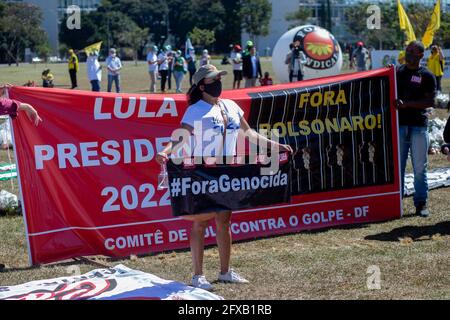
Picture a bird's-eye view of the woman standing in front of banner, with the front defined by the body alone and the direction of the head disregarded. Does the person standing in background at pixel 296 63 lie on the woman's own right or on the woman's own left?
on the woman's own left

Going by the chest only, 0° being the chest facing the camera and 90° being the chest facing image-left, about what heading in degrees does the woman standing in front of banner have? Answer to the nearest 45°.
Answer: approximately 315°

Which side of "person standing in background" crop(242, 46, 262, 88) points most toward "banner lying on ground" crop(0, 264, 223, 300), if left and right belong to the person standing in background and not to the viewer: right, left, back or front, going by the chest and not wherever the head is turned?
front

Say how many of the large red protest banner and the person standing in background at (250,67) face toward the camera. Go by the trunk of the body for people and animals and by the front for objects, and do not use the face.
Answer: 2

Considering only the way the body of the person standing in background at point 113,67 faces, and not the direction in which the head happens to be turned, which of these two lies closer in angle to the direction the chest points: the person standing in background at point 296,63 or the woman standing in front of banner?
the woman standing in front of banner

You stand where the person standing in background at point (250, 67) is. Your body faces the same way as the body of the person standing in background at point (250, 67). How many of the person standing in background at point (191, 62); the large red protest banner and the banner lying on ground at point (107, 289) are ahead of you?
2

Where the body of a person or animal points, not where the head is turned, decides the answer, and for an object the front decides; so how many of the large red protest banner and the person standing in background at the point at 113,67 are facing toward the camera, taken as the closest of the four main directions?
2

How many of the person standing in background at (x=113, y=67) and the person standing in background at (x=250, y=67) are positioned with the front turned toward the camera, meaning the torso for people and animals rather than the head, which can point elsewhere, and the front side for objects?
2

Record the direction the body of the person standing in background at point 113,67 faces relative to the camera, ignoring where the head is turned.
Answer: toward the camera

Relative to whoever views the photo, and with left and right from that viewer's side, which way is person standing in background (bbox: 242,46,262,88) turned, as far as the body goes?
facing the viewer

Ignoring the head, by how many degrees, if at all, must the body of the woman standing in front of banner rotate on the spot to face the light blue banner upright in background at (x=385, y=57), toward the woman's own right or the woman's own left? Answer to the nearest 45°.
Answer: approximately 135° to the woman's own left

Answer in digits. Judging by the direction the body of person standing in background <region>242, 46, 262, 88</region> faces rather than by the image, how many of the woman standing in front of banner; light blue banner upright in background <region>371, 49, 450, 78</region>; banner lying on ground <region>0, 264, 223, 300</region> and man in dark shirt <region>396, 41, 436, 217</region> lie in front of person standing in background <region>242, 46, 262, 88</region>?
3
